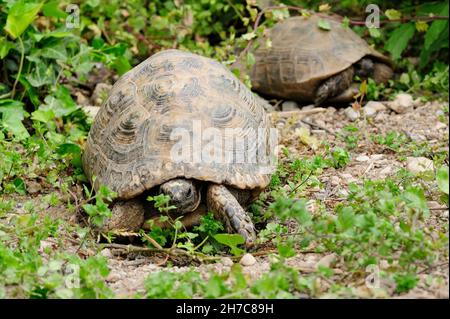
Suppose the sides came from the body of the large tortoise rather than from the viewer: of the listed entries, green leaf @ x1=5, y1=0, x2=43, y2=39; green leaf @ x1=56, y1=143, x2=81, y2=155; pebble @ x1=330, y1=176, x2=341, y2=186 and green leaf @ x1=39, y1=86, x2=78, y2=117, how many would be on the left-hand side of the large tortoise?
1

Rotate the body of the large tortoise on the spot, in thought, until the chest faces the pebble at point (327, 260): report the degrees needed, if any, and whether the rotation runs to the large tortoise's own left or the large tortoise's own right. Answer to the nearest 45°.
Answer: approximately 45° to the large tortoise's own left

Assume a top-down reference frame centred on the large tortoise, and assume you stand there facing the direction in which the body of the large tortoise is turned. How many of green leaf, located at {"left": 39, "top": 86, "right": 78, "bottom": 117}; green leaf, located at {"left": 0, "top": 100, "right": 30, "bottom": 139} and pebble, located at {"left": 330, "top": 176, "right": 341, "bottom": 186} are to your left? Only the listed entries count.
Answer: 1

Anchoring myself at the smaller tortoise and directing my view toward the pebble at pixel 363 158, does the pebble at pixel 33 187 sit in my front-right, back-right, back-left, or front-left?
front-right

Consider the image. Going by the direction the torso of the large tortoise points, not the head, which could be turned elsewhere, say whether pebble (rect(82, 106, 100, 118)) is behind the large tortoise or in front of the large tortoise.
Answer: behind

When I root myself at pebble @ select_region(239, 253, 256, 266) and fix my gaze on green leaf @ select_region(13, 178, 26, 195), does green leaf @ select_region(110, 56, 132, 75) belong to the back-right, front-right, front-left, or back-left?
front-right

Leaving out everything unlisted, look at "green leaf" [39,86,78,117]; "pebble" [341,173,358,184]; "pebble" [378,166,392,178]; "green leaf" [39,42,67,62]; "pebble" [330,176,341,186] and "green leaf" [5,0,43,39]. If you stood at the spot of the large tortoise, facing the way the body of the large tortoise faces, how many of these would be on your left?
3

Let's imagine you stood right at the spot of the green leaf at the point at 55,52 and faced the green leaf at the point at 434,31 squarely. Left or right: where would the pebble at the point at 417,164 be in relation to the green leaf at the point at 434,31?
right

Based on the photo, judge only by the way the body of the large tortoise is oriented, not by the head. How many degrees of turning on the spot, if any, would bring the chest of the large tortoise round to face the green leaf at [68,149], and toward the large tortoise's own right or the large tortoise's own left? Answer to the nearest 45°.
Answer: approximately 135° to the large tortoise's own right

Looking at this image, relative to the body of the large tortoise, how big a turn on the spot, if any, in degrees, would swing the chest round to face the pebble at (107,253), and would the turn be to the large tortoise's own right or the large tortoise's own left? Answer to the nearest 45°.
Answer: approximately 45° to the large tortoise's own right

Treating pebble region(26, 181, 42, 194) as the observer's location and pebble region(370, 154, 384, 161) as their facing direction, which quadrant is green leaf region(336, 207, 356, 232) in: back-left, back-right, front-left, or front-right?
front-right

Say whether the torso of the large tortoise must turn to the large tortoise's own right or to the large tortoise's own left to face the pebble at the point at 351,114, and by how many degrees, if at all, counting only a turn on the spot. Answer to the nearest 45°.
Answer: approximately 135° to the large tortoise's own left

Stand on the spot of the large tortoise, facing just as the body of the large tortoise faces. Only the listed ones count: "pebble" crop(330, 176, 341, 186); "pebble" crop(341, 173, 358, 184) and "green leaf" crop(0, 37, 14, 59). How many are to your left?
2

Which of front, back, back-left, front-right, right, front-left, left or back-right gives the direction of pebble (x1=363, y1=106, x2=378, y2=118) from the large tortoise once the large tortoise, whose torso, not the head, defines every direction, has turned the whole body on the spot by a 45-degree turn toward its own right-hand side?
back

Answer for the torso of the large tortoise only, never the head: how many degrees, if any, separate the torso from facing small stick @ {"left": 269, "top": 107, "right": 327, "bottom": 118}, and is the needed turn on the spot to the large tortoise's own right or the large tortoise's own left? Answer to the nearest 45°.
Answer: approximately 135° to the large tortoise's own left

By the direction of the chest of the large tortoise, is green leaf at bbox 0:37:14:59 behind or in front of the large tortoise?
behind

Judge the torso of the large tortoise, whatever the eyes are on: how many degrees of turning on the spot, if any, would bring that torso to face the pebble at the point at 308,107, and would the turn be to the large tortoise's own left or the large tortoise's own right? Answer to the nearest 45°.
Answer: approximately 135° to the large tortoise's own left

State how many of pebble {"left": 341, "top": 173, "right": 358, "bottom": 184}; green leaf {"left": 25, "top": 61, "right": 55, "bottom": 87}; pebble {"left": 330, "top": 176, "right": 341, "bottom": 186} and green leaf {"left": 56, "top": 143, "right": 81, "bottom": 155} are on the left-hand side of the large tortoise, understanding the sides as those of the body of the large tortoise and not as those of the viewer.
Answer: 2

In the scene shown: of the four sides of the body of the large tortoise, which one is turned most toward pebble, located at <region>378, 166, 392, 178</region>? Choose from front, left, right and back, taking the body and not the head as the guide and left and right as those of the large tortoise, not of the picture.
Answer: left

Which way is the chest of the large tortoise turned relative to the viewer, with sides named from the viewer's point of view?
facing the viewer
